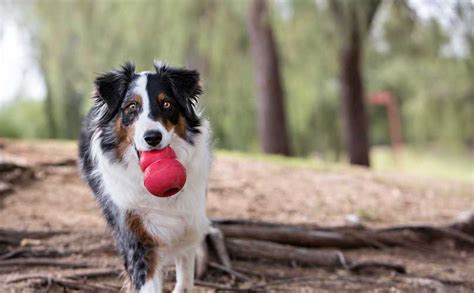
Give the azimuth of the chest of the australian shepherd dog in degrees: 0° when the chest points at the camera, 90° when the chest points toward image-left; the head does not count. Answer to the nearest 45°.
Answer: approximately 0°

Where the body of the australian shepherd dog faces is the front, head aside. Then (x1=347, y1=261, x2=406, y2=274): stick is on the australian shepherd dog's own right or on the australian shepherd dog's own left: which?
on the australian shepherd dog's own left

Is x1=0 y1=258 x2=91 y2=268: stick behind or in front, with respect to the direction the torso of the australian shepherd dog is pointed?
behind

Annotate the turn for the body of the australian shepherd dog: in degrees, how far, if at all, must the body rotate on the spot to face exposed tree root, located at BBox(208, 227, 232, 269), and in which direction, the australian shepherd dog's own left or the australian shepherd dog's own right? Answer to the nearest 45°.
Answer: approximately 135° to the australian shepherd dog's own left

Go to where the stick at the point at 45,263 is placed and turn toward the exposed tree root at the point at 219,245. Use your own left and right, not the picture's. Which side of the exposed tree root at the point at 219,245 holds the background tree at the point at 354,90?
left

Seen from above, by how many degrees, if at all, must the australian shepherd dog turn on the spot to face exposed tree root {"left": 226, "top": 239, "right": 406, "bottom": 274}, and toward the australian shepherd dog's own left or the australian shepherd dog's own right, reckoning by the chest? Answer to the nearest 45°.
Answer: approximately 135° to the australian shepherd dog's own left
